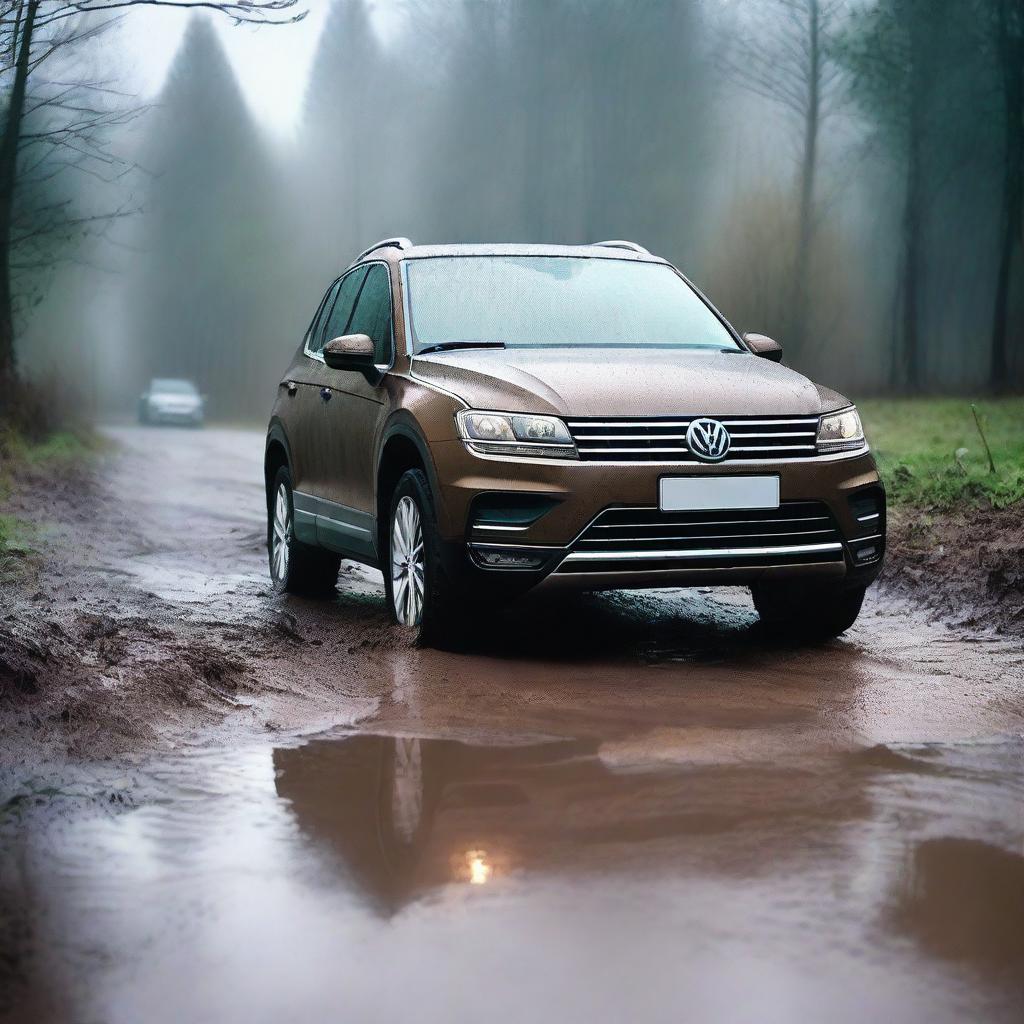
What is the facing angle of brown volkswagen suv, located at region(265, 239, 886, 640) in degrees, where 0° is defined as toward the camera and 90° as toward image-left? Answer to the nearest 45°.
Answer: approximately 315°

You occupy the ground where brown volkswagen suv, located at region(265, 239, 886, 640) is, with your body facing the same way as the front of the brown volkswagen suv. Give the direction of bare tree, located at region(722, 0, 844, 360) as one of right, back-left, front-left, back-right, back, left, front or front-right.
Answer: back-left

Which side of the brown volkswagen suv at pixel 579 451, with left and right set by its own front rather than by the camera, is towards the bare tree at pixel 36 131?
back

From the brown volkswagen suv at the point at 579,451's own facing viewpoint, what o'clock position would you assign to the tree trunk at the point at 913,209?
The tree trunk is roughly at 8 o'clock from the brown volkswagen suv.

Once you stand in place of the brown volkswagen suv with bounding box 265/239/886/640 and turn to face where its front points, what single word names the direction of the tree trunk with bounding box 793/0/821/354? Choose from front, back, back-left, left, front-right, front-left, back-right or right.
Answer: back-left

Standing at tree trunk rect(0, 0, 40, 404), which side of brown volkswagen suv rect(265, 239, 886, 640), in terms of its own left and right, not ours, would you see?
back
